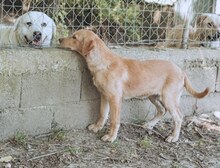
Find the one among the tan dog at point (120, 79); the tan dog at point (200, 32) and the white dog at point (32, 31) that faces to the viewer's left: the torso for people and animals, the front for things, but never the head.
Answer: the tan dog at point (120, 79)

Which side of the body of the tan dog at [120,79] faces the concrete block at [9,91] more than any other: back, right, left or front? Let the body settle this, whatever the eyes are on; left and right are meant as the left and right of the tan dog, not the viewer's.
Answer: front

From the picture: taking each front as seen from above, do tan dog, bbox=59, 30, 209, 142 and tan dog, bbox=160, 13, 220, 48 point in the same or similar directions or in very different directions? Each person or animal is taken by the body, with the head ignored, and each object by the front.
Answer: very different directions

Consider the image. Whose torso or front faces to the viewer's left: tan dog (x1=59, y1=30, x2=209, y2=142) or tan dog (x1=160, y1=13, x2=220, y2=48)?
tan dog (x1=59, y1=30, x2=209, y2=142)

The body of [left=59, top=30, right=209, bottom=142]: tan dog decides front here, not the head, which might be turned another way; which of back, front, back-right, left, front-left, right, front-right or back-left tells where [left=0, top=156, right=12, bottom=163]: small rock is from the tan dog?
front-left

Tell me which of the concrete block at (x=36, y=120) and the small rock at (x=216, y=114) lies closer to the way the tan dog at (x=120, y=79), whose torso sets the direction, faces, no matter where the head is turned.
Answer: the concrete block

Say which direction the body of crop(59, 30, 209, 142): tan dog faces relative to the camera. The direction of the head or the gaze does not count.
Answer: to the viewer's left

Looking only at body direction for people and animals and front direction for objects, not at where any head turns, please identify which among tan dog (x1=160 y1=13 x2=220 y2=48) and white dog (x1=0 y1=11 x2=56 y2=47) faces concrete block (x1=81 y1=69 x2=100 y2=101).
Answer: the white dog

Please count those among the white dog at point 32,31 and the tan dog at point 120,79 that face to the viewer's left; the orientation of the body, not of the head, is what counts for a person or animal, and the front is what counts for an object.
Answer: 1

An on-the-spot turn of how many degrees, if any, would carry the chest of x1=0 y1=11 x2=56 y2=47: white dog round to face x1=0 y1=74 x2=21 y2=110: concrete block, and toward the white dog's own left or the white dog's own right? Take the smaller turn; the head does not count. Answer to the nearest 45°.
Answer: approximately 45° to the white dog's own right

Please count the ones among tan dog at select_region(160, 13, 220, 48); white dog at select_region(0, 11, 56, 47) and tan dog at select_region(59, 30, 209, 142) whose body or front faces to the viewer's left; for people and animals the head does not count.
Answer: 1
